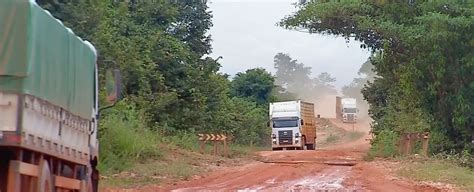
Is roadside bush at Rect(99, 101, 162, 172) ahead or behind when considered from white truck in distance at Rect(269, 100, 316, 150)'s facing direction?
ahead

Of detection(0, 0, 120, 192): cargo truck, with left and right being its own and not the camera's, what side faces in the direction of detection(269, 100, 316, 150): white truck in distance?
front

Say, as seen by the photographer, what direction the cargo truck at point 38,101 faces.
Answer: facing away from the viewer and to the right of the viewer

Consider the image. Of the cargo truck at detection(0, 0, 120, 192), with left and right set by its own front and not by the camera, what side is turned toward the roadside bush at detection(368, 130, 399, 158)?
front

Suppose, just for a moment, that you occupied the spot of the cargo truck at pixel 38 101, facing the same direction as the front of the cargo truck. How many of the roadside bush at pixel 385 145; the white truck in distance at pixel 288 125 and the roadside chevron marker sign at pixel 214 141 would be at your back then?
0

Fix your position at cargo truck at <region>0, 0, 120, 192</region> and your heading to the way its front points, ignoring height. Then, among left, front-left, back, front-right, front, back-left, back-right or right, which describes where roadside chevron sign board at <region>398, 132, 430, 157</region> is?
front

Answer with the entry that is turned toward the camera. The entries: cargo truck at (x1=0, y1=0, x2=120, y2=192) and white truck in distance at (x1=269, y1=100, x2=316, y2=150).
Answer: the white truck in distance

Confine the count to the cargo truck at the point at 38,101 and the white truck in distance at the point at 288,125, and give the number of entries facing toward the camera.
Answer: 1

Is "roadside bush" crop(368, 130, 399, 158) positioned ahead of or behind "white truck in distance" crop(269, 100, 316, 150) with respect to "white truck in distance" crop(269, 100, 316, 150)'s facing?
ahead

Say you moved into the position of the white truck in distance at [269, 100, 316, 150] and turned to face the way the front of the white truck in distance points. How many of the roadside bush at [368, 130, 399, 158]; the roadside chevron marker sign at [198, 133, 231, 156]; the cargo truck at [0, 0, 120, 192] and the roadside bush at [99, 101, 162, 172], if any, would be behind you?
0

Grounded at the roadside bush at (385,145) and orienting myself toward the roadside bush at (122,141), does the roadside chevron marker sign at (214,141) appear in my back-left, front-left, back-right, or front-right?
front-right

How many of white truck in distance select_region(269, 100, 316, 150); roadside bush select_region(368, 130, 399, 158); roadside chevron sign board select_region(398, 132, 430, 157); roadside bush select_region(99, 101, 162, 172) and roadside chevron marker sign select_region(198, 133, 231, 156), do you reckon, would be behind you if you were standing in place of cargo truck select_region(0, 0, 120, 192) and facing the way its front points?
0

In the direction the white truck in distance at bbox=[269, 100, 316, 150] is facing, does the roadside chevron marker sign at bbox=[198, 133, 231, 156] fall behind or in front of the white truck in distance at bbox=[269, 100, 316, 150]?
in front

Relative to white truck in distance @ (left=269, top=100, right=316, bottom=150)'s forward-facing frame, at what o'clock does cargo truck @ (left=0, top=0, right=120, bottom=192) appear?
The cargo truck is roughly at 12 o'clock from the white truck in distance.

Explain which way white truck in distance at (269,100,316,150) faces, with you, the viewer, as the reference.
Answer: facing the viewer

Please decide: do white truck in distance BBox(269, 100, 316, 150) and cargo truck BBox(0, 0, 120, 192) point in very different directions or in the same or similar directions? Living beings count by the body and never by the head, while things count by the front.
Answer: very different directions
